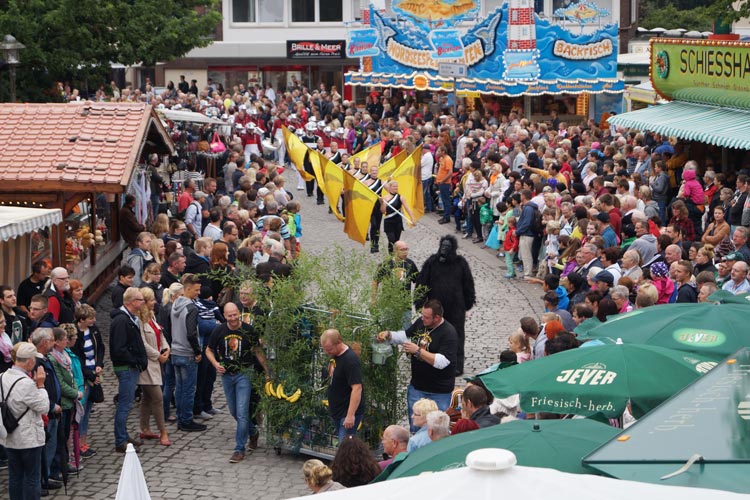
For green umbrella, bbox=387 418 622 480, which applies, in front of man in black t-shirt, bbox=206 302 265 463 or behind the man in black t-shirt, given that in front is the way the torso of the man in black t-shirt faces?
in front

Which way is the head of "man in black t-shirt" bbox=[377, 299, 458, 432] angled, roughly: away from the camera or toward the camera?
toward the camera

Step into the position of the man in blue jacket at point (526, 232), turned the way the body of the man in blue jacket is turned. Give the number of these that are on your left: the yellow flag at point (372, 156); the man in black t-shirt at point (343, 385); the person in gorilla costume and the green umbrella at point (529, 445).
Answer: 3

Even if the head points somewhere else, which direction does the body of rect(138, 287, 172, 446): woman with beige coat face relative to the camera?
to the viewer's right

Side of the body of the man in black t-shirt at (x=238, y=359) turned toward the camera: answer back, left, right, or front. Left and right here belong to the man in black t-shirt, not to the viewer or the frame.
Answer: front

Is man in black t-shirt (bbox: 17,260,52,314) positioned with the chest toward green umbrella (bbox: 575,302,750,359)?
yes

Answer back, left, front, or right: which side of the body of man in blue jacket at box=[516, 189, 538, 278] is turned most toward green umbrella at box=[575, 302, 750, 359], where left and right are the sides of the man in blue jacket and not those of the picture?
left

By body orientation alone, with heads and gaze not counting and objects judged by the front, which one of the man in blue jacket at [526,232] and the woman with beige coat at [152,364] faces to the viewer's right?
the woman with beige coat

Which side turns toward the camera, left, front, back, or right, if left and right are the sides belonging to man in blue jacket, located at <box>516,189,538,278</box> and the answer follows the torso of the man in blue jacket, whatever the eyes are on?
left

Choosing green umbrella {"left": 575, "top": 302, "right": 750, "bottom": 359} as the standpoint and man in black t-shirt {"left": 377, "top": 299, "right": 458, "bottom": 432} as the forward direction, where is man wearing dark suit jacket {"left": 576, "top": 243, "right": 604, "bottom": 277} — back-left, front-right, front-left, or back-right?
front-right

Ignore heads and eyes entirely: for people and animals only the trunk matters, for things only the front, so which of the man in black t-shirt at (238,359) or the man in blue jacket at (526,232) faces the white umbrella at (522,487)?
the man in black t-shirt

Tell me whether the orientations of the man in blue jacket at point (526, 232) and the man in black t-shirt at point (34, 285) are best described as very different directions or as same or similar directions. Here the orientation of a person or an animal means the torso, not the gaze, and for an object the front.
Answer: very different directions

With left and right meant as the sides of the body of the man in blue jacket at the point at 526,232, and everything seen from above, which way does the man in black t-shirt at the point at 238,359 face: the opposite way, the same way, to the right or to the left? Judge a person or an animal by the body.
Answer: to the left
